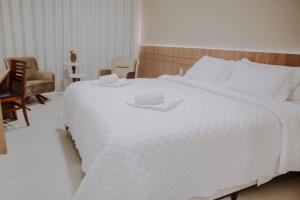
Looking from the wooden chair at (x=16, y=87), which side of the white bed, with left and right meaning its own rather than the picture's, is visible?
right

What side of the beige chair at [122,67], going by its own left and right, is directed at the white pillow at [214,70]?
left

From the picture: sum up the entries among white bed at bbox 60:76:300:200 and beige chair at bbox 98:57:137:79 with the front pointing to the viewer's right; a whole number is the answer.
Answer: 0

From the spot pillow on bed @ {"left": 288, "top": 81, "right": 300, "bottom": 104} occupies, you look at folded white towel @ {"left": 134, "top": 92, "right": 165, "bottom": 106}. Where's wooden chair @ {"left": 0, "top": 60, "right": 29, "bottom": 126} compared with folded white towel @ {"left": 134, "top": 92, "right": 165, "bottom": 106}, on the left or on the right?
right

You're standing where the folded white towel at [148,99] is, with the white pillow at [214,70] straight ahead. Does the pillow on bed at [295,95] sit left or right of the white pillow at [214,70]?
right

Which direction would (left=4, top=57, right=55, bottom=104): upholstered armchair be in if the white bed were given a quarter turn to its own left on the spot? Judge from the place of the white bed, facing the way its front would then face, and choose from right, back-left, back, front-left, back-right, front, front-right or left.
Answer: back

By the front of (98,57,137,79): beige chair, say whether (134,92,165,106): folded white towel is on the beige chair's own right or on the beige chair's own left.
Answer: on the beige chair's own left

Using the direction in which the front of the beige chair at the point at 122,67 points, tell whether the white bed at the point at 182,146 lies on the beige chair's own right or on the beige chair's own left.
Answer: on the beige chair's own left

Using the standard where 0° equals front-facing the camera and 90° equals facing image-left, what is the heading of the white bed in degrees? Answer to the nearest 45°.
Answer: approximately 45°

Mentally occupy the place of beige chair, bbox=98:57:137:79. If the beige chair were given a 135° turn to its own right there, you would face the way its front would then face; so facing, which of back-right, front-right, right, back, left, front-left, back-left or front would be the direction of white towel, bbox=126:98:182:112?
back

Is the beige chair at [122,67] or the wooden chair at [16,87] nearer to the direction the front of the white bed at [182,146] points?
the wooden chair
